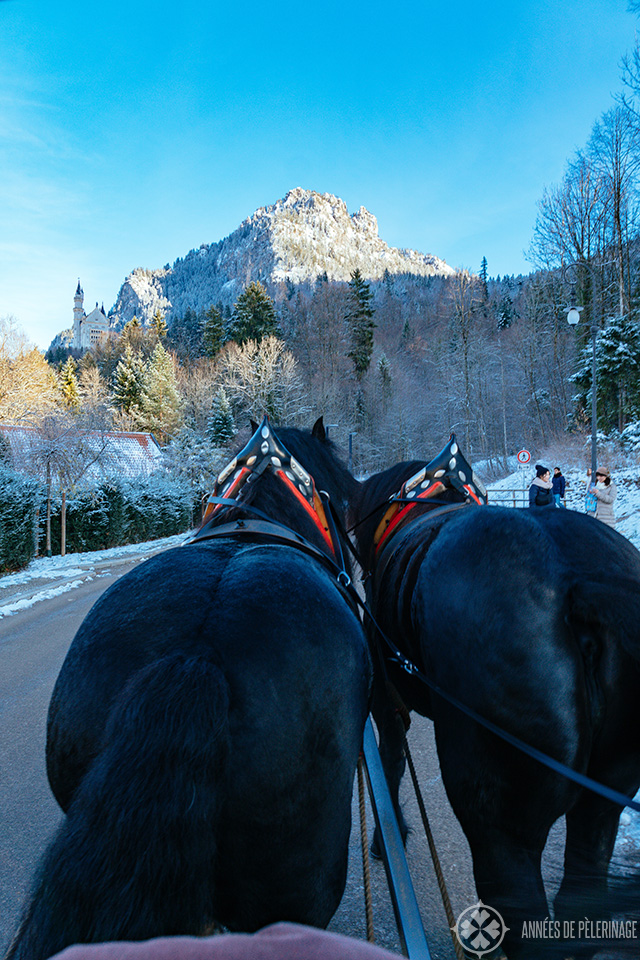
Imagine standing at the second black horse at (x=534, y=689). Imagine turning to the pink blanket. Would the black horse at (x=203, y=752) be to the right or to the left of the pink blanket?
right

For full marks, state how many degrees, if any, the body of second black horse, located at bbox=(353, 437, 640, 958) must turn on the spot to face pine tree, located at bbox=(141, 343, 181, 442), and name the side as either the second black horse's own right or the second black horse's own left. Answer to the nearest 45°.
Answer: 0° — it already faces it

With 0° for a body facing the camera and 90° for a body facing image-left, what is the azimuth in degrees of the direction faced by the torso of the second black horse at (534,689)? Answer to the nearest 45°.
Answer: approximately 135°

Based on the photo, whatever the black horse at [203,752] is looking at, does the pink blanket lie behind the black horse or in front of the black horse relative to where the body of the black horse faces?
behind

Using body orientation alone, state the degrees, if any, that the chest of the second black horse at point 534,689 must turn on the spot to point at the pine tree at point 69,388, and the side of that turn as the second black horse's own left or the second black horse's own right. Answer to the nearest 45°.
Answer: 0° — it already faces it

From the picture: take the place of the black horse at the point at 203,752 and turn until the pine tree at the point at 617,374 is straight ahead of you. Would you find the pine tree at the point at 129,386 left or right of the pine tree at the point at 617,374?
left

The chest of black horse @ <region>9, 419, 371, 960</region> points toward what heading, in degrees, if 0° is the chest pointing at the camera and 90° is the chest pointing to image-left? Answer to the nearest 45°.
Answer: approximately 180°

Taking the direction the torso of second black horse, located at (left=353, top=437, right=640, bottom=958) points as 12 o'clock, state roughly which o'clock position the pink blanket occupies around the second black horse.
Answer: The pink blanket is roughly at 8 o'clock from the second black horse.

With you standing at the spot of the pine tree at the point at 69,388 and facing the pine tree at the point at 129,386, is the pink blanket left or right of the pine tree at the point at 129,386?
right

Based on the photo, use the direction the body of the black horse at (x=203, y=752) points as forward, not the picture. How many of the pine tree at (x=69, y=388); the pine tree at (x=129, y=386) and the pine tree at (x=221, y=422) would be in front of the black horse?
3

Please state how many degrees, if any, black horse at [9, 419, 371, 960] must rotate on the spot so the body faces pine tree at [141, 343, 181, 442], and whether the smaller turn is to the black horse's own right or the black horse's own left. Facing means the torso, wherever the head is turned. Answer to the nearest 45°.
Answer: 0° — it already faces it

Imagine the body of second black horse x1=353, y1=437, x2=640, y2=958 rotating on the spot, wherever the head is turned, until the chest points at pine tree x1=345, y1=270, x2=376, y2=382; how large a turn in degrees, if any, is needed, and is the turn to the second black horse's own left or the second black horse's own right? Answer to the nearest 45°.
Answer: approximately 45° to the second black horse's own right
